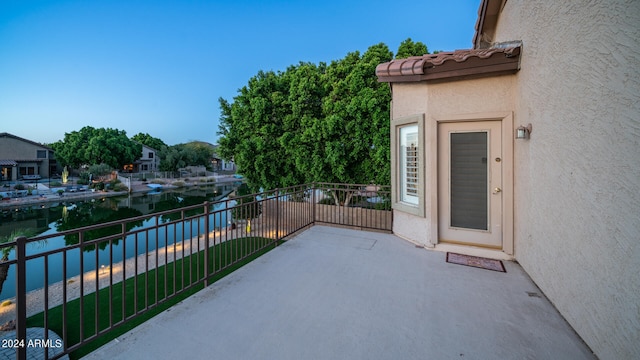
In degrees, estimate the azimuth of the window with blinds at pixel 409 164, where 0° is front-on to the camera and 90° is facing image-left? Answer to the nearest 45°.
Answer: approximately 45°

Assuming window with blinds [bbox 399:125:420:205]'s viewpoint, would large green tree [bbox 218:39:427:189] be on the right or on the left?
on its right

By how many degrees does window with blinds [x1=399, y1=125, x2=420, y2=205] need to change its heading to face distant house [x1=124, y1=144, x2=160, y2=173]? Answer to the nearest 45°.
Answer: approximately 90° to its right

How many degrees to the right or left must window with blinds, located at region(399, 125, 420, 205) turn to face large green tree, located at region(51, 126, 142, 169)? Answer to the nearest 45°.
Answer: approximately 90° to its right

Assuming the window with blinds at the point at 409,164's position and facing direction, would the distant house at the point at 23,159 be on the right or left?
on its right

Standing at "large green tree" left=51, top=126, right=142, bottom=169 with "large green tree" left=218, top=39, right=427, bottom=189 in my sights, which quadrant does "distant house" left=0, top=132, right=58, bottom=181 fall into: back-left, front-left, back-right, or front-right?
back-right
